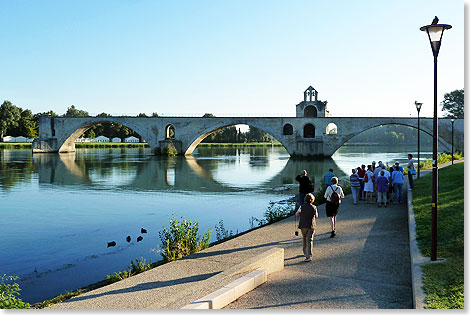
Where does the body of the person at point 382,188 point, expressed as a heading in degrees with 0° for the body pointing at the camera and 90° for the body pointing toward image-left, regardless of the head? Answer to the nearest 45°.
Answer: approximately 180°

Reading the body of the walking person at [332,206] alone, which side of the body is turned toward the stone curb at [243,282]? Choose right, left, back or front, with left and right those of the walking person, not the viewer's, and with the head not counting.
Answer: back

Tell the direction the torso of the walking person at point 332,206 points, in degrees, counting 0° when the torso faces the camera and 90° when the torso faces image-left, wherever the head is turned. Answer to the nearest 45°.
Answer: approximately 180°

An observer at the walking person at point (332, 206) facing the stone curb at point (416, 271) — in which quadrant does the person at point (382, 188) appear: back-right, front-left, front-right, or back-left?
back-left

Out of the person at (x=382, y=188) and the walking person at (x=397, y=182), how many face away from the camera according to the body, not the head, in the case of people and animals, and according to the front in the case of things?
2

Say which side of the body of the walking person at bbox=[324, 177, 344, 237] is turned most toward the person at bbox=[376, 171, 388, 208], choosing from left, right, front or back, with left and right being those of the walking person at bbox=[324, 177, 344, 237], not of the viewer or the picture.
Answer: front

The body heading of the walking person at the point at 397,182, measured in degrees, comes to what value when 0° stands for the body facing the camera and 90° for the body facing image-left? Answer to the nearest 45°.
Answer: approximately 180°
